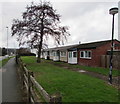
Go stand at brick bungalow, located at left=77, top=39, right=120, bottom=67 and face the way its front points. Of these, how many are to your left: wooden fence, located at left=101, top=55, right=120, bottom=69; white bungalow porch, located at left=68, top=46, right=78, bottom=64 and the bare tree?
1

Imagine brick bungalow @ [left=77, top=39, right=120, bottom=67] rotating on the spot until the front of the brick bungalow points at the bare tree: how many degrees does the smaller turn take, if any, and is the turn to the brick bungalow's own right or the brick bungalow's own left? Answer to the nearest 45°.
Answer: approximately 45° to the brick bungalow's own right

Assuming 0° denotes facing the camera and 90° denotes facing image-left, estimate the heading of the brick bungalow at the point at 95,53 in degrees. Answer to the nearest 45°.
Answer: approximately 45°

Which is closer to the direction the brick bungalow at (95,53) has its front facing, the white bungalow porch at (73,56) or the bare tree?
the bare tree

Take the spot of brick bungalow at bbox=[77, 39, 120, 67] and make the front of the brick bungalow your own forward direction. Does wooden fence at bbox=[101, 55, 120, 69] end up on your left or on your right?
on your left

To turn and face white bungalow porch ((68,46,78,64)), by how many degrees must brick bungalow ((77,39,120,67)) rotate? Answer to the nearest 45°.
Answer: approximately 90° to its right
